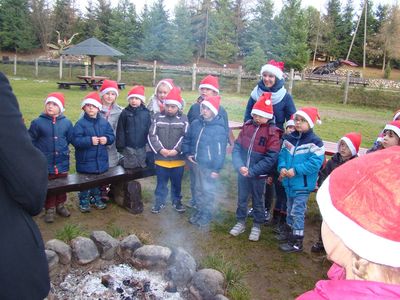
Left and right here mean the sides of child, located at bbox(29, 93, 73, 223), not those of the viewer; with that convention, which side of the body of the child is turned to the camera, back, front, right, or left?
front

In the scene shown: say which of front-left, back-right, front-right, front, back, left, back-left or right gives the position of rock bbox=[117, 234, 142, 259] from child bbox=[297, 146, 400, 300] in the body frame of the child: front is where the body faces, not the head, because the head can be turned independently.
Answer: front

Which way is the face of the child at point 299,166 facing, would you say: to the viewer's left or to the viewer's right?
to the viewer's left

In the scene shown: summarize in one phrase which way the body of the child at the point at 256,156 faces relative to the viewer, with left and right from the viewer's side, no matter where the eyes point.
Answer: facing the viewer and to the left of the viewer

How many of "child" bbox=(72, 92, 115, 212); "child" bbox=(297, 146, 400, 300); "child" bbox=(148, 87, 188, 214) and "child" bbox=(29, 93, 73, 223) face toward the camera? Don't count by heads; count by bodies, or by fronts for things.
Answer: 3

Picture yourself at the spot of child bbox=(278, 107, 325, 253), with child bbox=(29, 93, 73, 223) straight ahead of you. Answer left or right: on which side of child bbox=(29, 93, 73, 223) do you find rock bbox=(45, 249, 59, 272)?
left

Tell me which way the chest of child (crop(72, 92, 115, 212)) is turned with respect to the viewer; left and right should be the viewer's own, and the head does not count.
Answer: facing the viewer

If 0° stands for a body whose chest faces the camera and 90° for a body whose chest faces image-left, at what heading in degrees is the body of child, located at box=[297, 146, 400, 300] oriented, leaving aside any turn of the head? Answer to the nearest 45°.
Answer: approximately 135°

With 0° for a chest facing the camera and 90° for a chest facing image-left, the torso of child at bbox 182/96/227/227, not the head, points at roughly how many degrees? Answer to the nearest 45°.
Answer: approximately 45°

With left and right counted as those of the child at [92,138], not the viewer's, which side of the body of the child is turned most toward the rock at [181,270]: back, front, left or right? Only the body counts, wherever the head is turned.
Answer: front

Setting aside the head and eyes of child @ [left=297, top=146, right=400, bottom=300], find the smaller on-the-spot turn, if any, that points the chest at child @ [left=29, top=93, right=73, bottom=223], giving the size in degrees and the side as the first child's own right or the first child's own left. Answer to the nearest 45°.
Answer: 0° — they already face them

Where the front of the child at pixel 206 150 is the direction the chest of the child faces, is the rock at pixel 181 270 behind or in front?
in front

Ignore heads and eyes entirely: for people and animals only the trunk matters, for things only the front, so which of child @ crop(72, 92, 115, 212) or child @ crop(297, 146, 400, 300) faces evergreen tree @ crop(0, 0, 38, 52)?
child @ crop(297, 146, 400, 300)

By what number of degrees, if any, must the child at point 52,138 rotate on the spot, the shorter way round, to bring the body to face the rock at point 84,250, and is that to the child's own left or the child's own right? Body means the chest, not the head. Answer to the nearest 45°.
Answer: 0° — they already face it

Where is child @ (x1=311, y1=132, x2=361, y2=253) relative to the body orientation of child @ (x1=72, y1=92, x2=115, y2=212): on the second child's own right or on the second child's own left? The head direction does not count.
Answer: on the second child's own left

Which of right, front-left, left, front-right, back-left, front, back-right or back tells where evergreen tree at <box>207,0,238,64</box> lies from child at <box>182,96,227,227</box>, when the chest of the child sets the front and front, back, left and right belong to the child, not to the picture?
back-right

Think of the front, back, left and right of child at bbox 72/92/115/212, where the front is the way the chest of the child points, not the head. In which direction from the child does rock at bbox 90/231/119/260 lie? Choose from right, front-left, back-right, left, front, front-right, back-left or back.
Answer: front

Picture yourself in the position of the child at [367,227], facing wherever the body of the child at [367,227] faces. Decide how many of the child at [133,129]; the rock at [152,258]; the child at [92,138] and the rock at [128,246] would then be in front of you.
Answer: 4
